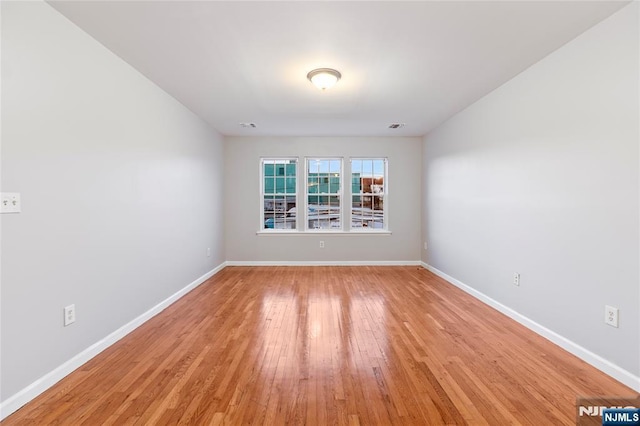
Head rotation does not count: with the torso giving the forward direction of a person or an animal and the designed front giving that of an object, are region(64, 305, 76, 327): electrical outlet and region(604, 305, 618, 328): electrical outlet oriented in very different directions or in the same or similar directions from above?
very different directions

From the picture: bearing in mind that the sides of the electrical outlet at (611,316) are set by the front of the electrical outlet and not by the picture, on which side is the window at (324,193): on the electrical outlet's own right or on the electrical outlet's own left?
on the electrical outlet's own right

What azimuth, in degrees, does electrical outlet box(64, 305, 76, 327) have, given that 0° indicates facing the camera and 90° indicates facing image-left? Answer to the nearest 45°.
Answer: approximately 315°

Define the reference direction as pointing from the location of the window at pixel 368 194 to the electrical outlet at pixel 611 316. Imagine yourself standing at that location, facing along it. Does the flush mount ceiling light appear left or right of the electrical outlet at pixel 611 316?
right

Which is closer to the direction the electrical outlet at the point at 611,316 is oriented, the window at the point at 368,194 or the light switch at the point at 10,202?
the light switch

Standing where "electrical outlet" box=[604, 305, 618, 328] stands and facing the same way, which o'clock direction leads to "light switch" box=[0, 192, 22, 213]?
"light switch" box=[0, 192, 22, 213] is roughly at 12 o'clock from "electrical outlet" box=[604, 305, 618, 328].

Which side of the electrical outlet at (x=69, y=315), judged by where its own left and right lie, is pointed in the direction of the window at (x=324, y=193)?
left

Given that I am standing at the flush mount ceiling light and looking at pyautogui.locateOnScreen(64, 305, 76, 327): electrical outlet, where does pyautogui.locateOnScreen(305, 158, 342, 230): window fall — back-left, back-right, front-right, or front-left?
back-right

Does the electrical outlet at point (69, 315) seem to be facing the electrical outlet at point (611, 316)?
yes

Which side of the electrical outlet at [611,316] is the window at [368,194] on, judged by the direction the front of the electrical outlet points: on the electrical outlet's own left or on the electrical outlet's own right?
on the electrical outlet's own right

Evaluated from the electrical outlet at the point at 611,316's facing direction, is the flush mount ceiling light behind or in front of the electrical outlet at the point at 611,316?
in front

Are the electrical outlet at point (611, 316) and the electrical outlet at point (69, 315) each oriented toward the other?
yes

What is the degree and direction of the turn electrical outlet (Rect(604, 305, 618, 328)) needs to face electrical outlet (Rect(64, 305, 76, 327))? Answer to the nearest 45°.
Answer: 0° — it already faces it

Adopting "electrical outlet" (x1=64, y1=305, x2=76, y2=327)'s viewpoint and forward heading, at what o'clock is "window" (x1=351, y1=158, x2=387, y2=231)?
The window is roughly at 10 o'clock from the electrical outlet.

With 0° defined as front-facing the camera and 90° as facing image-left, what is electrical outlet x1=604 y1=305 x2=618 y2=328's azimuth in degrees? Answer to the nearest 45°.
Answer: approximately 45°

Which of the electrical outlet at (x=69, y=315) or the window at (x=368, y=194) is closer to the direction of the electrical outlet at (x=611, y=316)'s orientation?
the electrical outlet
